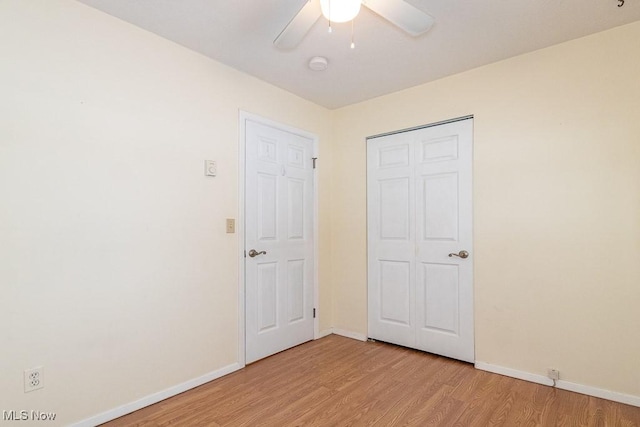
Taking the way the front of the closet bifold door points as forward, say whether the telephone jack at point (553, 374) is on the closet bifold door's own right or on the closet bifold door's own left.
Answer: on the closet bifold door's own left

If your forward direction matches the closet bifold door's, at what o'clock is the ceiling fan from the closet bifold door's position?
The ceiling fan is roughly at 11 o'clock from the closet bifold door.

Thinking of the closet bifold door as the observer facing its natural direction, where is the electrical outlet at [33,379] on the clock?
The electrical outlet is roughly at 12 o'clock from the closet bifold door.

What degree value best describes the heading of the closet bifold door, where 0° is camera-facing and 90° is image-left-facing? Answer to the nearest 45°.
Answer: approximately 45°

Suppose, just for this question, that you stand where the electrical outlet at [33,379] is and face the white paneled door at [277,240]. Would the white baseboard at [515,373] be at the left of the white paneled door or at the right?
right

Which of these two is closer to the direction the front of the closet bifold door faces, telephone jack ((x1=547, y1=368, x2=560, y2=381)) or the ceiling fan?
the ceiling fan

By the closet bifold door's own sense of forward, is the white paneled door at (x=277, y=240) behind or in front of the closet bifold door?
in front

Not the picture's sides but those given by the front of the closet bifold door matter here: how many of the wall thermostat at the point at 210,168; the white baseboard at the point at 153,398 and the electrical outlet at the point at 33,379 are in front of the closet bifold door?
3

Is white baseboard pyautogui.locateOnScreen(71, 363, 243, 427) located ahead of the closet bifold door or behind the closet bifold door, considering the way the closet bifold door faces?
ahead
